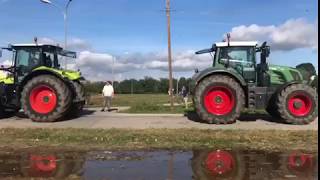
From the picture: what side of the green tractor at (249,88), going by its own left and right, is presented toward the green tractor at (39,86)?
back

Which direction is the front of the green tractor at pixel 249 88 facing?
to the viewer's right
